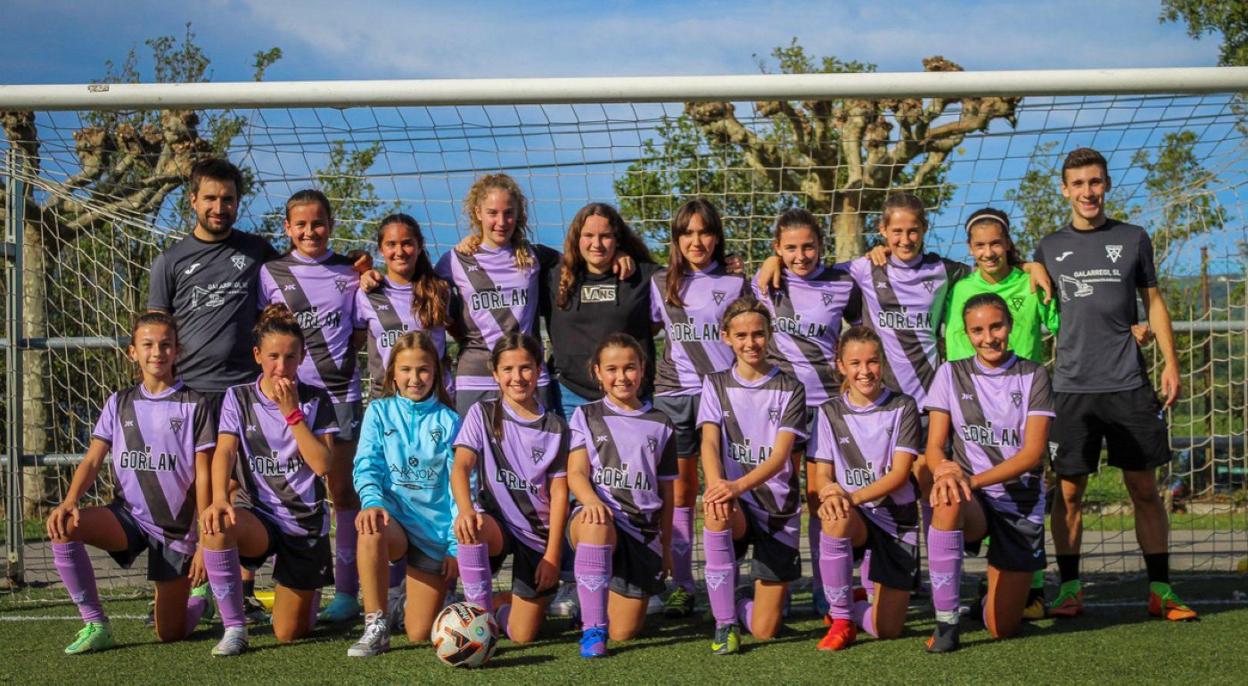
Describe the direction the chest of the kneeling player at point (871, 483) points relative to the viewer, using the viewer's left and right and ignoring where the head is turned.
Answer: facing the viewer

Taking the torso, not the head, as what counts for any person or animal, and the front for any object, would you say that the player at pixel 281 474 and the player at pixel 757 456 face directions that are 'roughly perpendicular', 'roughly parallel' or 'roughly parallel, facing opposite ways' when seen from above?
roughly parallel

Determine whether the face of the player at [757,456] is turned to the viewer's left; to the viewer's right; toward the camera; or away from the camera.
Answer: toward the camera

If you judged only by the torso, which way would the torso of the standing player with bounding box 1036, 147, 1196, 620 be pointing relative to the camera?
toward the camera

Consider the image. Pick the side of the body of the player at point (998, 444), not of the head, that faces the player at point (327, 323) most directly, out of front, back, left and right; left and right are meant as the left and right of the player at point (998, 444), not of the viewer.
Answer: right

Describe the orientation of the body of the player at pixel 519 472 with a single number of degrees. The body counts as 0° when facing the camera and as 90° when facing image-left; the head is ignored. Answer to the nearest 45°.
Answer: approximately 0°

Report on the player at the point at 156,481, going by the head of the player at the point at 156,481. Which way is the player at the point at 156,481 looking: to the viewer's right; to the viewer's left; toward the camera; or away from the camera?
toward the camera

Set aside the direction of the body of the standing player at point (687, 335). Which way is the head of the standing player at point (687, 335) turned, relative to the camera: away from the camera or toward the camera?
toward the camera

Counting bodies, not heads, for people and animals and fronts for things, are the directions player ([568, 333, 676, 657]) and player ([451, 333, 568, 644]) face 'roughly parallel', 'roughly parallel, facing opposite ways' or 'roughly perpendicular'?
roughly parallel

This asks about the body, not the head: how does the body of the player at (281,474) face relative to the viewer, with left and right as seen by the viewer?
facing the viewer

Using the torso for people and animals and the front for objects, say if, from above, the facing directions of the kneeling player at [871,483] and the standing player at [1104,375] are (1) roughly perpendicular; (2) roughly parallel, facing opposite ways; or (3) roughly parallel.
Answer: roughly parallel

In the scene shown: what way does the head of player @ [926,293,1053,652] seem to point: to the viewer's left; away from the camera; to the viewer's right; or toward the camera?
toward the camera
